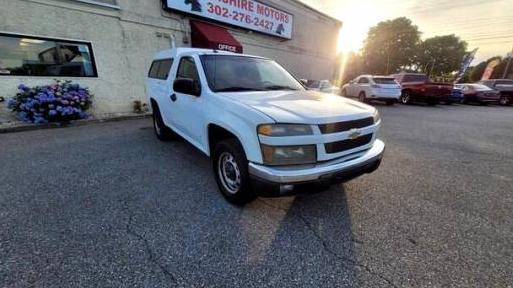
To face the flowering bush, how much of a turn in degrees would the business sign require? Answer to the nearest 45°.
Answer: approximately 90° to its right

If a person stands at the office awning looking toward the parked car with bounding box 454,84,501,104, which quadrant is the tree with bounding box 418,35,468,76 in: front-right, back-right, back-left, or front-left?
front-left

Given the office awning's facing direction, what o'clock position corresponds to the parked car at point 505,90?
The parked car is roughly at 10 o'clock from the office awning.

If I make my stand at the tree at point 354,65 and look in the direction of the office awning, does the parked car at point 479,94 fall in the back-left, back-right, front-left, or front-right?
front-left

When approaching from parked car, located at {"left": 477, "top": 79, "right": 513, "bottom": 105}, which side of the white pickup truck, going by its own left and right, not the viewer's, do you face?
left

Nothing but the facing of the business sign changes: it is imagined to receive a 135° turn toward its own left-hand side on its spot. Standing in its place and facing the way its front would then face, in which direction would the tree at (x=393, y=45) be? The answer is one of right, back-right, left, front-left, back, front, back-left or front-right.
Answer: front-right

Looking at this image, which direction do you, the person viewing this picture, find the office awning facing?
facing the viewer and to the right of the viewer

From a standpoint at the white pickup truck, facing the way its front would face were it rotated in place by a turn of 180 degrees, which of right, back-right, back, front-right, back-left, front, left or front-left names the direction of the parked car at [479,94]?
right

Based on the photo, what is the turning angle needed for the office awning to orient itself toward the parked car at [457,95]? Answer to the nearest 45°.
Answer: approximately 45° to its left

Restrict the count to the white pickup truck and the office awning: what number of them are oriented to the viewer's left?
0

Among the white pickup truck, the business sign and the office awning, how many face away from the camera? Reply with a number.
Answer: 0

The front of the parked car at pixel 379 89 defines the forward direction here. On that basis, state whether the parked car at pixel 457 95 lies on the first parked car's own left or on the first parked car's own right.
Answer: on the first parked car's own right

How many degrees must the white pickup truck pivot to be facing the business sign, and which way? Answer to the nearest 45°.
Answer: approximately 135° to its left

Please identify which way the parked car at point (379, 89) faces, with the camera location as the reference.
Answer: facing away from the viewer and to the left of the viewer

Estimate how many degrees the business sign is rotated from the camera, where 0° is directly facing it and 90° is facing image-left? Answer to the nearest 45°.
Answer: approximately 315°
